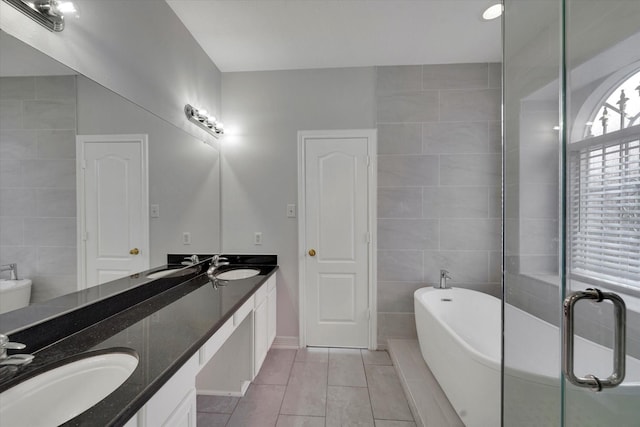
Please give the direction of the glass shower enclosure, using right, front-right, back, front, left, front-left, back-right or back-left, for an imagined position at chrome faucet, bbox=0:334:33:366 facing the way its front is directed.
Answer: front-right

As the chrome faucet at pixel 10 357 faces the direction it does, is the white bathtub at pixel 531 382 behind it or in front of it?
in front

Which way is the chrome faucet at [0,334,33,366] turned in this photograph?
to the viewer's right
